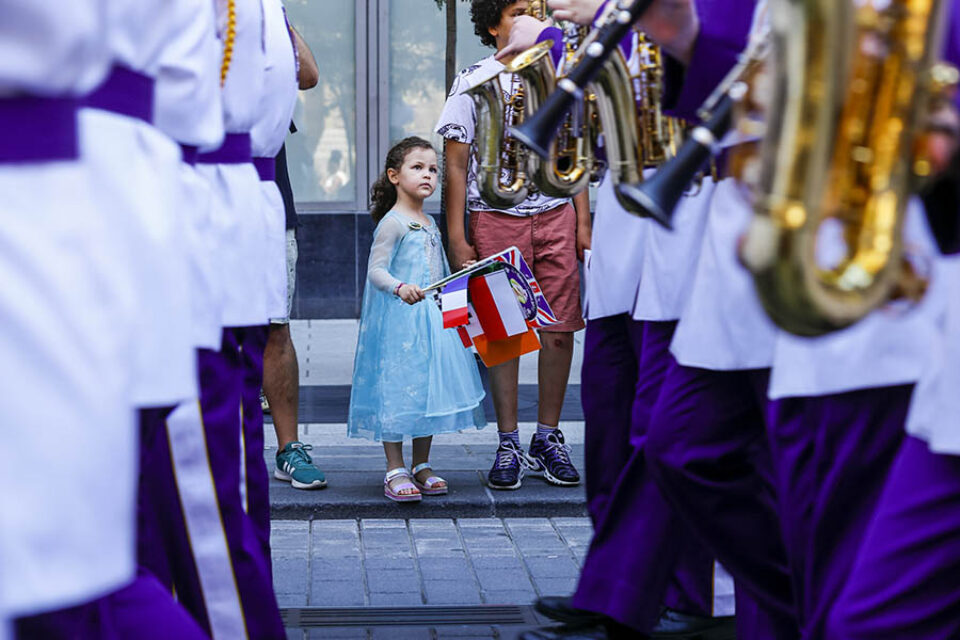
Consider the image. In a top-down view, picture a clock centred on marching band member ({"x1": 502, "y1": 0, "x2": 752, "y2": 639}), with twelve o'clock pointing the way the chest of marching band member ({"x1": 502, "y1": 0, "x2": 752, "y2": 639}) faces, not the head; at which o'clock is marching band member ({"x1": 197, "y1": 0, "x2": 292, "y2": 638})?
marching band member ({"x1": 197, "y1": 0, "x2": 292, "y2": 638}) is roughly at 11 o'clock from marching band member ({"x1": 502, "y1": 0, "x2": 752, "y2": 639}).

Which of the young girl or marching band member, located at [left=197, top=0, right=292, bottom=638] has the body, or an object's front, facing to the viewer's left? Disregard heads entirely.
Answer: the marching band member

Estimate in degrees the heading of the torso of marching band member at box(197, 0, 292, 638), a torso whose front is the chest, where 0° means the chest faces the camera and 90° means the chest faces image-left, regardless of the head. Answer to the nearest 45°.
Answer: approximately 90°

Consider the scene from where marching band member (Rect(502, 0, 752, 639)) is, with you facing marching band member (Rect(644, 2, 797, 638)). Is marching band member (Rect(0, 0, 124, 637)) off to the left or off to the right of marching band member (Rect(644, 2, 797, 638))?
right

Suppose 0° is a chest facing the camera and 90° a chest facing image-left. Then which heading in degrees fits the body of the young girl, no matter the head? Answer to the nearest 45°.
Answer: approximately 315°

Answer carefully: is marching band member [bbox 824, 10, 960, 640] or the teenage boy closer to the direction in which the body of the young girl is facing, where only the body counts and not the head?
the marching band member

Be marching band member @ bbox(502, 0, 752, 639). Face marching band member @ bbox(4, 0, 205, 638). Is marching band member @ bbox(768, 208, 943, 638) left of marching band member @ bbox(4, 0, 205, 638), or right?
left

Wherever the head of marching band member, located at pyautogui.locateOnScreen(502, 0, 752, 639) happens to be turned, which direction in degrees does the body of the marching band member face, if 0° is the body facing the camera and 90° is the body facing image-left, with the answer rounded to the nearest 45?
approximately 90°

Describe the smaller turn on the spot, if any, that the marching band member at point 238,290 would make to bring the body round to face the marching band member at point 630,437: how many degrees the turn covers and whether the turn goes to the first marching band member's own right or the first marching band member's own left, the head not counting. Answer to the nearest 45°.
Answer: approximately 180°
